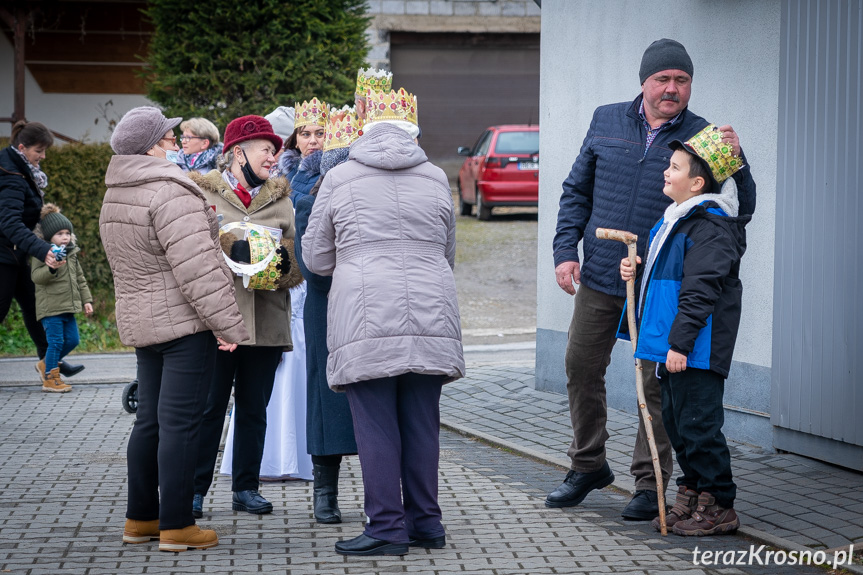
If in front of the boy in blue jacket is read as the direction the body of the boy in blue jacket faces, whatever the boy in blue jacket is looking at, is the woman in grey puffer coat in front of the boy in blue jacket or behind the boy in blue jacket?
in front

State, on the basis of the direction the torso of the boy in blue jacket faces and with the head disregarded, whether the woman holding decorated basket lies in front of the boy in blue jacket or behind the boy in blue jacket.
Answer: in front

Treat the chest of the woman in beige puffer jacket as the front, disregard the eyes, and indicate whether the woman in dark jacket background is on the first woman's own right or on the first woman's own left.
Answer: on the first woman's own left

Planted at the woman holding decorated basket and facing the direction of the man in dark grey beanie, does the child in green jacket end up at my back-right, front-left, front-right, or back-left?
back-left

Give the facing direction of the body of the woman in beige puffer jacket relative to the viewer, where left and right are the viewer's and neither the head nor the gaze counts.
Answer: facing away from the viewer and to the right of the viewer

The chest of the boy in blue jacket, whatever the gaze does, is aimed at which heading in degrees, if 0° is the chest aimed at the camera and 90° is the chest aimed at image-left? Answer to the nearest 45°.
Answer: approximately 90°

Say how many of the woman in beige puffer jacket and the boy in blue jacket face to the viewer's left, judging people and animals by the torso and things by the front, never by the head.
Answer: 1

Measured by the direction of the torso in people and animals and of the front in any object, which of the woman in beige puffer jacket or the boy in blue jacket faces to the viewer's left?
the boy in blue jacket

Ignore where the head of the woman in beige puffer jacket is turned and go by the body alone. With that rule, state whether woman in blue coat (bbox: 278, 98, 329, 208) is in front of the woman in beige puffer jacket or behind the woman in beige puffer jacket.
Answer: in front
